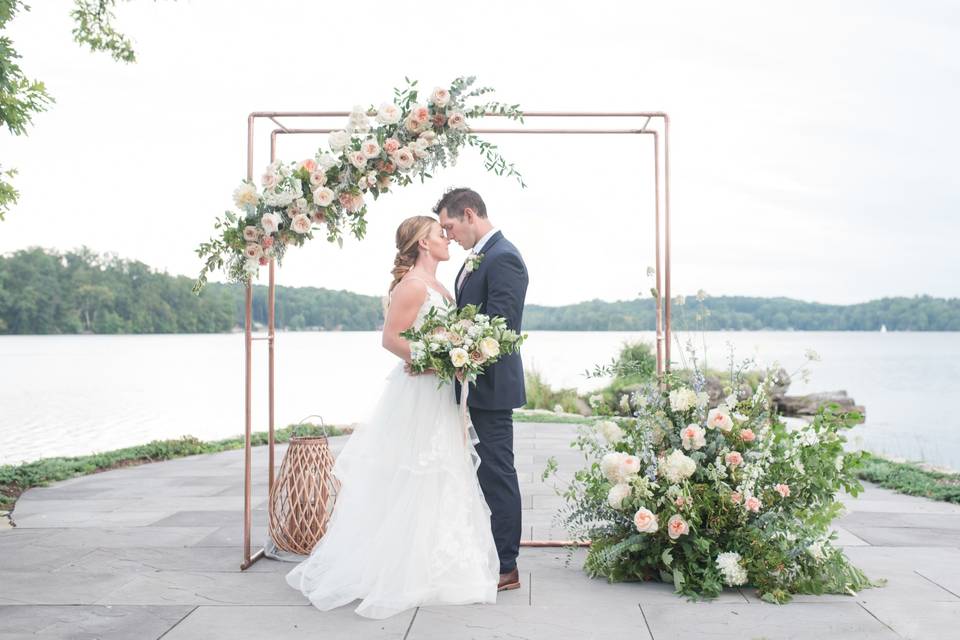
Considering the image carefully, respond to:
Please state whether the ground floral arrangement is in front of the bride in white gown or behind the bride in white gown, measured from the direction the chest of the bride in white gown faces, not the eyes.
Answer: in front

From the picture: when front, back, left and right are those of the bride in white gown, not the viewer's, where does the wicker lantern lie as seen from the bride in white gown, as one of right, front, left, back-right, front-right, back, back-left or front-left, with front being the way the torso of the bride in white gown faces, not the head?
back-left

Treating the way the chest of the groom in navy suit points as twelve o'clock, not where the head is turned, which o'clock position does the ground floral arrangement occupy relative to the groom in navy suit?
The ground floral arrangement is roughly at 6 o'clock from the groom in navy suit.

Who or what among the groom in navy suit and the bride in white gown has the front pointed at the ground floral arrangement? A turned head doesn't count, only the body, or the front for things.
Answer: the bride in white gown

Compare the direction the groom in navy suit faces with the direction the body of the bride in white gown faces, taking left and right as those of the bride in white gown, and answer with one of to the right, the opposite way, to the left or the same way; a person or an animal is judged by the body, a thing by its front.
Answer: the opposite way

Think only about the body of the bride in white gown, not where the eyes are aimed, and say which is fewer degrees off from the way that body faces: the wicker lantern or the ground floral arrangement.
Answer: the ground floral arrangement

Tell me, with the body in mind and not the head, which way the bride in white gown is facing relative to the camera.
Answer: to the viewer's right

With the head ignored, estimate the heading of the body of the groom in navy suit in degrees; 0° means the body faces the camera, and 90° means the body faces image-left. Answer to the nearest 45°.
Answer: approximately 90°

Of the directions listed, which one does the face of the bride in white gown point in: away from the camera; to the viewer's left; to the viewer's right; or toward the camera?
to the viewer's right

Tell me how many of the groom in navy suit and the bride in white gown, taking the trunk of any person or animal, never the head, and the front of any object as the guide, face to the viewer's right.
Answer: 1
